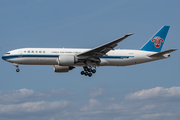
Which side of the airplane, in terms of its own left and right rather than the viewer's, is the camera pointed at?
left
